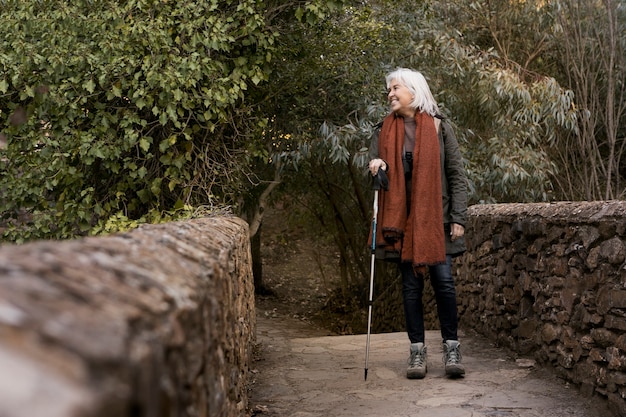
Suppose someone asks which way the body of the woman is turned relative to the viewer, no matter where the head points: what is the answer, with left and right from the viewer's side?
facing the viewer

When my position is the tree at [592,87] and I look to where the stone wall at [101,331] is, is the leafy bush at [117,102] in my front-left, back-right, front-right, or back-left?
front-right

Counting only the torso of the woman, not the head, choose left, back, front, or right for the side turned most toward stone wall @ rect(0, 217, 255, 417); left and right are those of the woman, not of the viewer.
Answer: front

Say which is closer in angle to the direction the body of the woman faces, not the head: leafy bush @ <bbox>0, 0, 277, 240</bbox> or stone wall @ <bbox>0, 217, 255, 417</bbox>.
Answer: the stone wall

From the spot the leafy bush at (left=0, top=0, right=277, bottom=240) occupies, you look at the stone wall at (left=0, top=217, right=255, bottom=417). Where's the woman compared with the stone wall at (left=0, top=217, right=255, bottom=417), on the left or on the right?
left

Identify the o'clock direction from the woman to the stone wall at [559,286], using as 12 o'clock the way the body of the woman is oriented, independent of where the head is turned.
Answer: The stone wall is roughly at 9 o'clock from the woman.

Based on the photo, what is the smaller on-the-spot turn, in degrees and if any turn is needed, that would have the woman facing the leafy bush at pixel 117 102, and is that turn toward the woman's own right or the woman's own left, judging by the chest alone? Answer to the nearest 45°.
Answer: approximately 135° to the woman's own right
